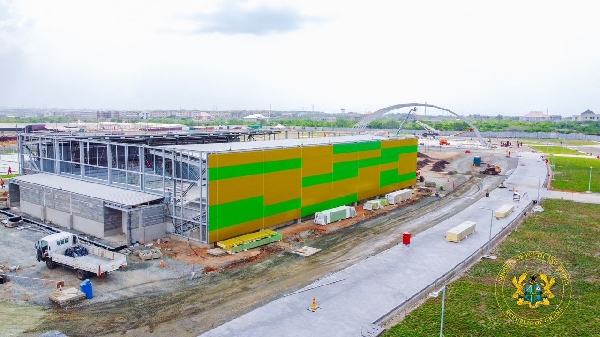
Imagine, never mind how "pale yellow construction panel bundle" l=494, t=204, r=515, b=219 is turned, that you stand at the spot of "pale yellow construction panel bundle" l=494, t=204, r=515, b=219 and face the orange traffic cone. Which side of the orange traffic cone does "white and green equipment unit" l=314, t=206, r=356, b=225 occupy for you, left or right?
right

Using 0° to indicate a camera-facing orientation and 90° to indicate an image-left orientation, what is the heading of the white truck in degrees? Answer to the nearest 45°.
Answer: approximately 135°

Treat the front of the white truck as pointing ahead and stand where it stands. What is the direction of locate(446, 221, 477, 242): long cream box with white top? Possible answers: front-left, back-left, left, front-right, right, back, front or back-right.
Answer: back-right

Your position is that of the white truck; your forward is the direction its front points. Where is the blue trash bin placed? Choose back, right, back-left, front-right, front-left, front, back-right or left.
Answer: back-left

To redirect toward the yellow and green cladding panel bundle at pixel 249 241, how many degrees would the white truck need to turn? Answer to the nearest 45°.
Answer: approximately 135° to its right

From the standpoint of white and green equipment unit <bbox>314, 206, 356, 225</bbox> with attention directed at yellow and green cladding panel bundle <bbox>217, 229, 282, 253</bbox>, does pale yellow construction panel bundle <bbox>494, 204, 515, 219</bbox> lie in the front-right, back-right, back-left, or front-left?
back-left

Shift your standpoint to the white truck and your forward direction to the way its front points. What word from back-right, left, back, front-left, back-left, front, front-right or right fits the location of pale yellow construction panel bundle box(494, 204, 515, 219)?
back-right

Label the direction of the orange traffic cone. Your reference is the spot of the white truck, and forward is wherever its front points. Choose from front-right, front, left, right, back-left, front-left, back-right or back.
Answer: back

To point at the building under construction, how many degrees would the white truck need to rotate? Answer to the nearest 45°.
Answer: approximately 90° to its right
